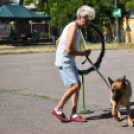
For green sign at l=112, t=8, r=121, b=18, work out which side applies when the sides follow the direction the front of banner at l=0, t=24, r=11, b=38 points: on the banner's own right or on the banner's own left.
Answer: on the banner's own left

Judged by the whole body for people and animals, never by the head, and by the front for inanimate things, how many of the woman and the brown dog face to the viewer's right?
1

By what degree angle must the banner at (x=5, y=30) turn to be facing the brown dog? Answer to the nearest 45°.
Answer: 0° — it already faces it

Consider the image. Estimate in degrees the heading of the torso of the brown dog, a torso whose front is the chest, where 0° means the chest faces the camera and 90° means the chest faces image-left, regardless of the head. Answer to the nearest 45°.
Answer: approximately 0°

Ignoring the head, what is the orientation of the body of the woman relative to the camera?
to the viewer's right

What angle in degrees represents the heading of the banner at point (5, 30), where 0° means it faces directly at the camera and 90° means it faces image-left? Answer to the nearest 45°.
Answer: approximately 0°

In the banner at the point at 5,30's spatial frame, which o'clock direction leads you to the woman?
The woman is roughly at 12 o'clock from the banner.

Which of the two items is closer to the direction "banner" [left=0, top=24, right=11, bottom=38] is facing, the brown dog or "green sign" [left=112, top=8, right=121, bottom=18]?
the brown dog
